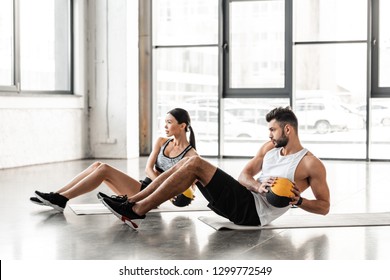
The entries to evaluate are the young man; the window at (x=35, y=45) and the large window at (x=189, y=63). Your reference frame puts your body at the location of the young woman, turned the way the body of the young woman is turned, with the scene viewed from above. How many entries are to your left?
1

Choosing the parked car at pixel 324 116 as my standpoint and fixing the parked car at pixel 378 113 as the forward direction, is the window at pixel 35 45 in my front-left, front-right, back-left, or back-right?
back-right

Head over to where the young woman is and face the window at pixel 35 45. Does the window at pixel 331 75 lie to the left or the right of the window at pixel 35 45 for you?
right

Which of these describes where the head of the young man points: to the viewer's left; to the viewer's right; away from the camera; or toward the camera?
to the viewer's left

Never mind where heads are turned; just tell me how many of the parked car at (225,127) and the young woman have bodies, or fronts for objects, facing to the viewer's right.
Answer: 1
